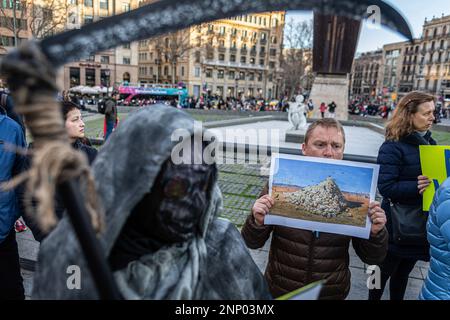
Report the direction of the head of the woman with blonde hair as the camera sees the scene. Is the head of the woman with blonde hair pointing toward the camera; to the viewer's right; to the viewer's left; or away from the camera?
to the viewer's right

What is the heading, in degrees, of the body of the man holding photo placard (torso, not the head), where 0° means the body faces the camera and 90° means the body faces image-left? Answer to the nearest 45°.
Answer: approximately 0°

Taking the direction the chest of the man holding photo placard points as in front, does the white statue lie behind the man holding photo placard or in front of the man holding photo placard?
behind

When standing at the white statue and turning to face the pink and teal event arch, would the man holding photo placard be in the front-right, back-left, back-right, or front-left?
back-left

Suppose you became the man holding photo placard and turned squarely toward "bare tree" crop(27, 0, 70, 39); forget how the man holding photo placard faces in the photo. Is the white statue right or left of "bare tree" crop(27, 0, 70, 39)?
right

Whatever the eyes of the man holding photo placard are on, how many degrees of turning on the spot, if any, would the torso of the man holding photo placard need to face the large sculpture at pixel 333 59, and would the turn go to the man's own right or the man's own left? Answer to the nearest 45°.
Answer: approximately 180°
